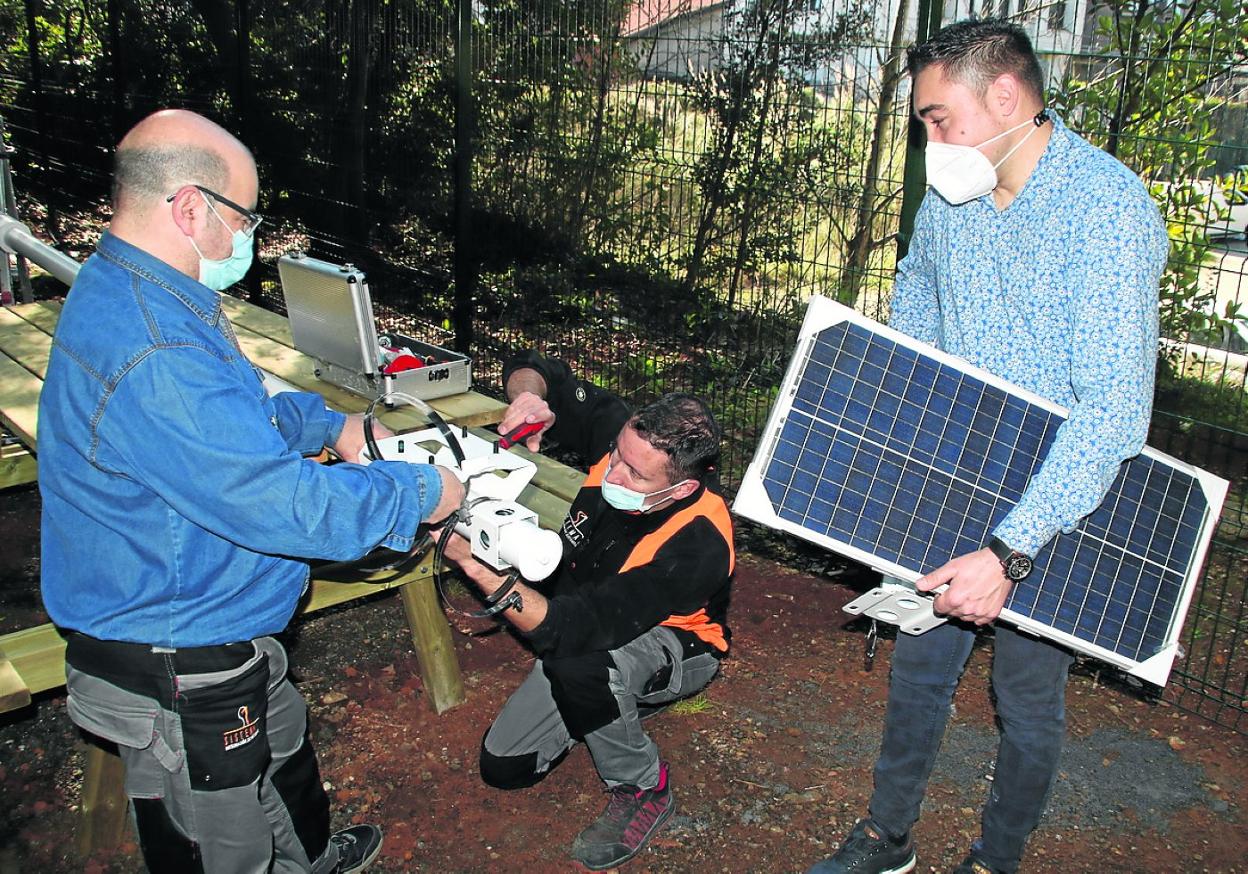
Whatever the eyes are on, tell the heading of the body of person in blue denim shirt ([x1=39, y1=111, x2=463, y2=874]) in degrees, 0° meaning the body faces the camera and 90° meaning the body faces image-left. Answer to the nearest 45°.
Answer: approximately 270°

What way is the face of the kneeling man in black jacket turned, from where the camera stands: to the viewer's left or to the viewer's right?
to the viewer's left

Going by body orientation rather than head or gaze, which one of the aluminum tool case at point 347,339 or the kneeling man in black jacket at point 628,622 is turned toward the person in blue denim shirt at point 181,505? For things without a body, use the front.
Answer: the kneeling man in black jacket

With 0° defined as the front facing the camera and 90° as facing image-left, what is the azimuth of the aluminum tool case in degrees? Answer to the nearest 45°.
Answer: approximately 225°

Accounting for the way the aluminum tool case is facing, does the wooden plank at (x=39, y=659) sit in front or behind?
behind

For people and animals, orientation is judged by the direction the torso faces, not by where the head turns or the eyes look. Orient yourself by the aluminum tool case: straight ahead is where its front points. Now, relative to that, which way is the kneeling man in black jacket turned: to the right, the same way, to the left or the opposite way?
the opposite way

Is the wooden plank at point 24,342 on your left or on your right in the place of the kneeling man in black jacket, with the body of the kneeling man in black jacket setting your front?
on your right

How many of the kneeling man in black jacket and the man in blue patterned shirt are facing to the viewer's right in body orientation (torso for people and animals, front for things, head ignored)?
0

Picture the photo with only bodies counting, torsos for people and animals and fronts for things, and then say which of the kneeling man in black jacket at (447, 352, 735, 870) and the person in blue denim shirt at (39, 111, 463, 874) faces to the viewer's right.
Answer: the person in blue denim shirt

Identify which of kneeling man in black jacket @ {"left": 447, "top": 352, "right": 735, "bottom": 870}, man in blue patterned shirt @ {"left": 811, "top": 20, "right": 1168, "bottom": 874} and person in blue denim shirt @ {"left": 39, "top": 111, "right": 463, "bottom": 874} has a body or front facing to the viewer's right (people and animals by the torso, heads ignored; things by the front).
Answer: the person in blue denim shirt

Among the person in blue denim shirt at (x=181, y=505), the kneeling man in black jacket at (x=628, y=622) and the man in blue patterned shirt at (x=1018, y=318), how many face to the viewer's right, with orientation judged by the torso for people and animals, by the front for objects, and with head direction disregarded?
1

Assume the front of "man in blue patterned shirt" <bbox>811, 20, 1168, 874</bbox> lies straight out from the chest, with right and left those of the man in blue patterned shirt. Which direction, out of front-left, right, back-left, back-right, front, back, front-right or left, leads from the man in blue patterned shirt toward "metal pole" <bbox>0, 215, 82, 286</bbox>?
front-right

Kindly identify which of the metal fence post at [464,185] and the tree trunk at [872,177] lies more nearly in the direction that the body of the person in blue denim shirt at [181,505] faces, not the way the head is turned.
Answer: the tree trunk
